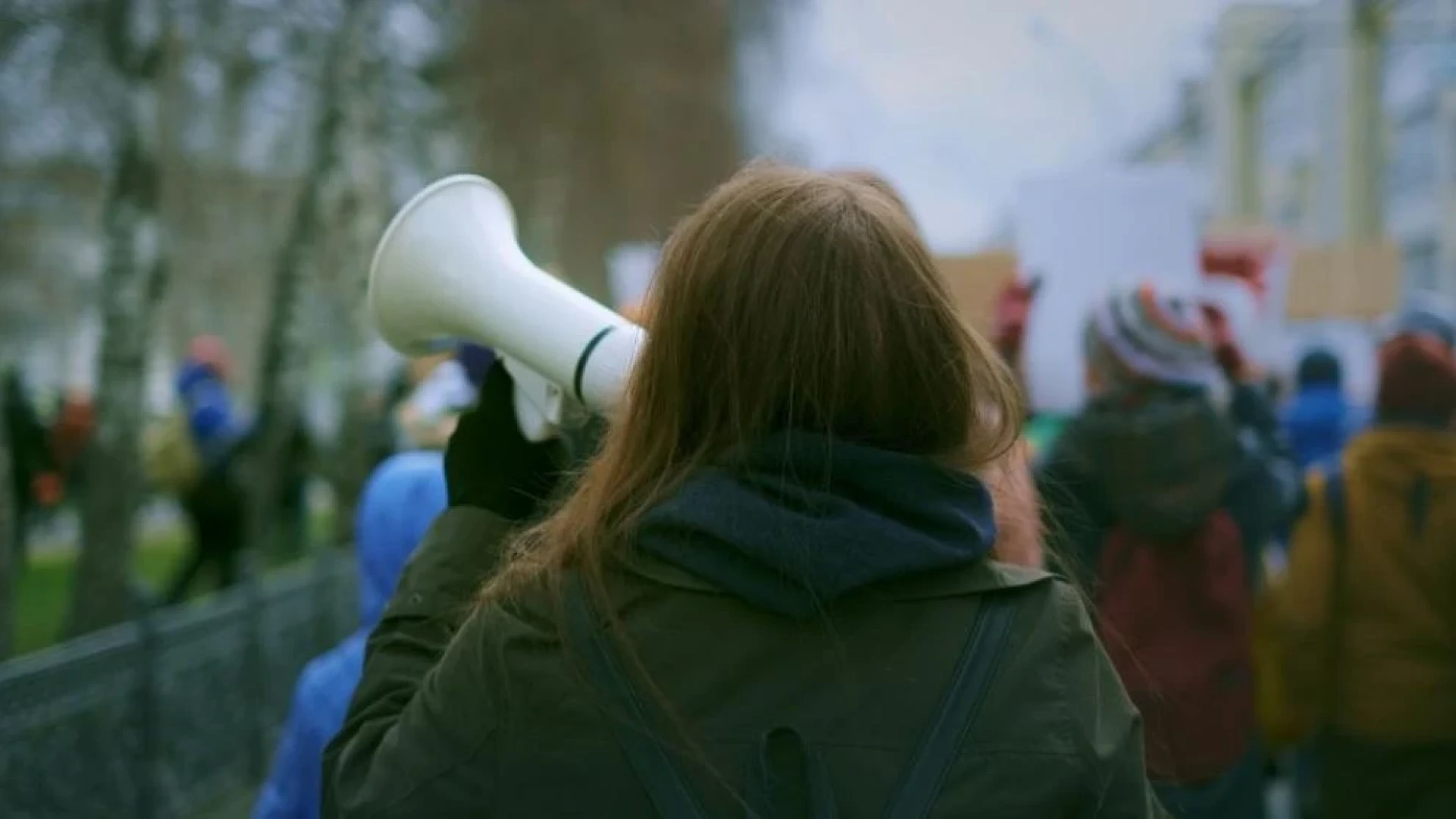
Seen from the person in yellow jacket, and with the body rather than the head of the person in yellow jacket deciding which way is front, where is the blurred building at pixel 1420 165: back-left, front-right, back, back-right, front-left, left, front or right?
front

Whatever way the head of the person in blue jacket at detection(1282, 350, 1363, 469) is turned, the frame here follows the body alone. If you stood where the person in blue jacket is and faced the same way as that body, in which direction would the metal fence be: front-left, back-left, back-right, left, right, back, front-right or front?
back-left

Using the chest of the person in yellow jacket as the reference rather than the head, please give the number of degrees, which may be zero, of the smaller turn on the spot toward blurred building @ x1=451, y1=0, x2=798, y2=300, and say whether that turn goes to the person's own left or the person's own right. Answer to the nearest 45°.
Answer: approximately 45° to the person's own left

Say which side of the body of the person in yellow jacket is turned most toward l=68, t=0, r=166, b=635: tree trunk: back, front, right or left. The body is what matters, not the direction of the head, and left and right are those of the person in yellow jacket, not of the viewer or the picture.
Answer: left

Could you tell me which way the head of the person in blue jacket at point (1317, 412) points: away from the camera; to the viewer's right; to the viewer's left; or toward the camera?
away from the camera

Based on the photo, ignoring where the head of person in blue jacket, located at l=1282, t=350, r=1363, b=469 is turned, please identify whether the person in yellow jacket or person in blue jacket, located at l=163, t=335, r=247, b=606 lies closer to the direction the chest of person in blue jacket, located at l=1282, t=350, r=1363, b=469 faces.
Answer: the person in blue jacket

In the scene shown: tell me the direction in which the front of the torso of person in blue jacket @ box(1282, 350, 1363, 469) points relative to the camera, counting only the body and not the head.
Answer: away from the camera

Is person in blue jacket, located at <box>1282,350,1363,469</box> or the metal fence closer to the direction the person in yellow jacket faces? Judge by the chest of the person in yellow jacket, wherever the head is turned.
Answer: the person in blue jacket

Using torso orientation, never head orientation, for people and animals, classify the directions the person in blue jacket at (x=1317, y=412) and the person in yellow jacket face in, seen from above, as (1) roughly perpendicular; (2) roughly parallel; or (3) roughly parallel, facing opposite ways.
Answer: roughly parallel

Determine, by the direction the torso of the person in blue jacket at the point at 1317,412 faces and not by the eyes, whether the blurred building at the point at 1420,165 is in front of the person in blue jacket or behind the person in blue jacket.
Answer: in front

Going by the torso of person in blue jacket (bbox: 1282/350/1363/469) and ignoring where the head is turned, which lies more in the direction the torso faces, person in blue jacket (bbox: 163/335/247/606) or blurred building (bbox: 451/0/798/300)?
the blurred building

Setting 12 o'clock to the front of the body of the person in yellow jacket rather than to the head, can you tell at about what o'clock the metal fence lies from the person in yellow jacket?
The metal fence is roughly at 9 o'clock from the person in yellow jacket.

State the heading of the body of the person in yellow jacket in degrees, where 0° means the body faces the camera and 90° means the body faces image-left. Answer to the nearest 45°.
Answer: approximately 180°

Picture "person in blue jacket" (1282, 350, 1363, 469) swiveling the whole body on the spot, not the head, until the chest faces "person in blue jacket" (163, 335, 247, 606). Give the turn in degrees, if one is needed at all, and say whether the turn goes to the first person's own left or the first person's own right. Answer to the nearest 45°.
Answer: approximately 90° to the first person's own left

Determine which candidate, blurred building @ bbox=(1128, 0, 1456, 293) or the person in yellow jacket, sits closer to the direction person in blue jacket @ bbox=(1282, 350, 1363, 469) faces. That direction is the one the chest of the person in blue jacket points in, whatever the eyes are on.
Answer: the blurred building
